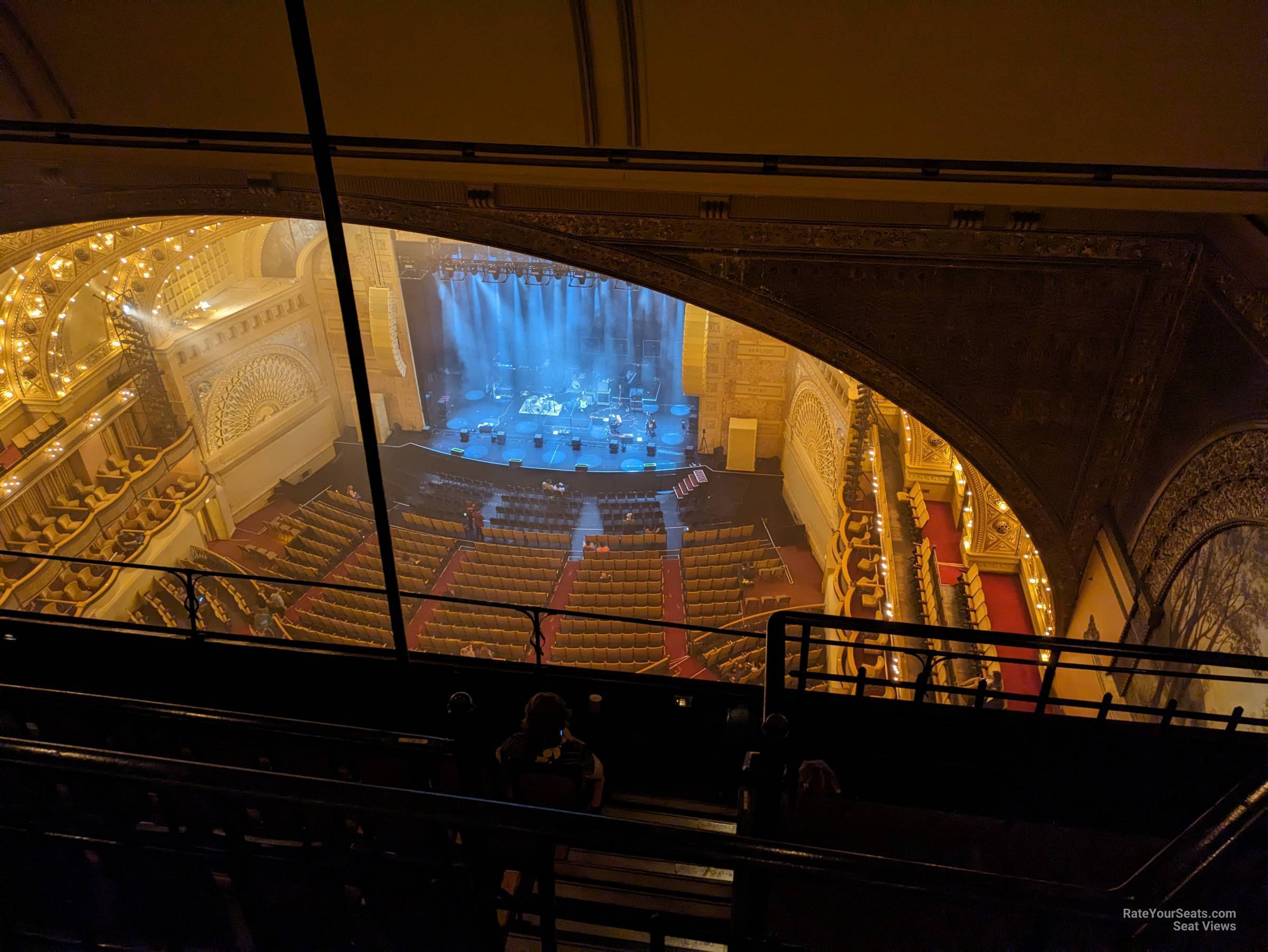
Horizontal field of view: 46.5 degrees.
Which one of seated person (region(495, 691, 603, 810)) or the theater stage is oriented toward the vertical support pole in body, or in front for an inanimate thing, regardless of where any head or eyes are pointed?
the theater stage

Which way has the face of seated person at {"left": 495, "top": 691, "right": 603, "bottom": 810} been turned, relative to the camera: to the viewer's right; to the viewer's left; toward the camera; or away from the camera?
away from the camera

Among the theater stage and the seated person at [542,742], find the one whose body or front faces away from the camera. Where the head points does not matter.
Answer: the seated person

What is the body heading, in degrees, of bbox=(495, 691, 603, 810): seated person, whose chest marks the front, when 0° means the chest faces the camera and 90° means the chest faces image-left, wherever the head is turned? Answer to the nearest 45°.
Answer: approximately 180°

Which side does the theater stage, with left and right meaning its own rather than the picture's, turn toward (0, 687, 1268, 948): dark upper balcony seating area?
front

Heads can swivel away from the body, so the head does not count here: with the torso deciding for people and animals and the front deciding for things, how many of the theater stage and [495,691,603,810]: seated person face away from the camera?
1

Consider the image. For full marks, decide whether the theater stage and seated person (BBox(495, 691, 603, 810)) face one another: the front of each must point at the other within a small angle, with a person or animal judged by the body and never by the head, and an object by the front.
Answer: yes

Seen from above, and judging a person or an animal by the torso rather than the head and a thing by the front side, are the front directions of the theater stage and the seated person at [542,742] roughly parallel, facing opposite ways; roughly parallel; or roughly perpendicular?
roughly parallel, facing opposite ways

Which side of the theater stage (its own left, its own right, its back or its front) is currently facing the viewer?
front

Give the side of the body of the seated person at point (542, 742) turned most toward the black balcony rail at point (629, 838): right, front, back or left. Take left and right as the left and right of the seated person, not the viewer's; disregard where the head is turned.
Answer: back

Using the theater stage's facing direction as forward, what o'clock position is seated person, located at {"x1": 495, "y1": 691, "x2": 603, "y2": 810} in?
The seated person is roughly at 12 o'clock from the theater stage.

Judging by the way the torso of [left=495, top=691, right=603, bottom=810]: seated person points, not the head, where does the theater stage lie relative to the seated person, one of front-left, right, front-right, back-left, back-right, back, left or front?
front
